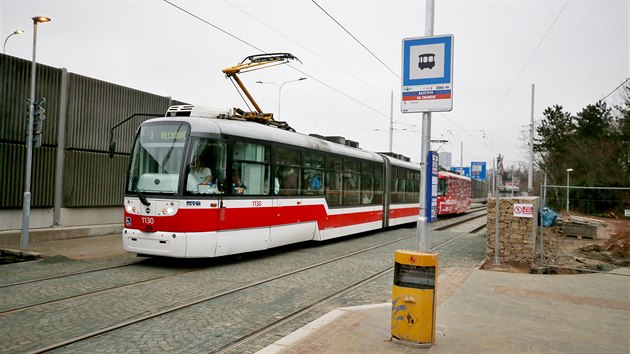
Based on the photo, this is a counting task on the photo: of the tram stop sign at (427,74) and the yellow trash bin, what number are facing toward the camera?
2

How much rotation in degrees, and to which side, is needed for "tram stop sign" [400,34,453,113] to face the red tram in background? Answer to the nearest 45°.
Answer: approximately 180°

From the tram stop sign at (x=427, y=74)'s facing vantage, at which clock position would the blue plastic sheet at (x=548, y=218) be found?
The blue plastic sheet is roughly at 7 o'clock from the tram stop sign.

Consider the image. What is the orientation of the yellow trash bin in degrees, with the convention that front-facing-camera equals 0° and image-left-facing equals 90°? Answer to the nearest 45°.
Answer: approximately 0°

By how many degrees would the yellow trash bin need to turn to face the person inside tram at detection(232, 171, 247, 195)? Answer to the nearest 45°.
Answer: approximately 135° to its right

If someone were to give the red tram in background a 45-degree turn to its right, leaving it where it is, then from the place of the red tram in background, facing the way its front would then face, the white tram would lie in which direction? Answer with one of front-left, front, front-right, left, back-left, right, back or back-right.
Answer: left

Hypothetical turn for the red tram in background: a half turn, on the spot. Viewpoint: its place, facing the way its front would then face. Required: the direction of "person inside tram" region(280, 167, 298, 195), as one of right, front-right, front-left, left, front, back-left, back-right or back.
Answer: back-right

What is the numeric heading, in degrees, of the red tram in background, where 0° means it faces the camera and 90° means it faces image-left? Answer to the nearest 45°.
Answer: approximately 45°

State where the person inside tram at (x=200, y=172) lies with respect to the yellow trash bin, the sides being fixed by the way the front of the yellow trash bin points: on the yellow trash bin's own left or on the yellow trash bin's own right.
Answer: on the yellow trash bin's own right
